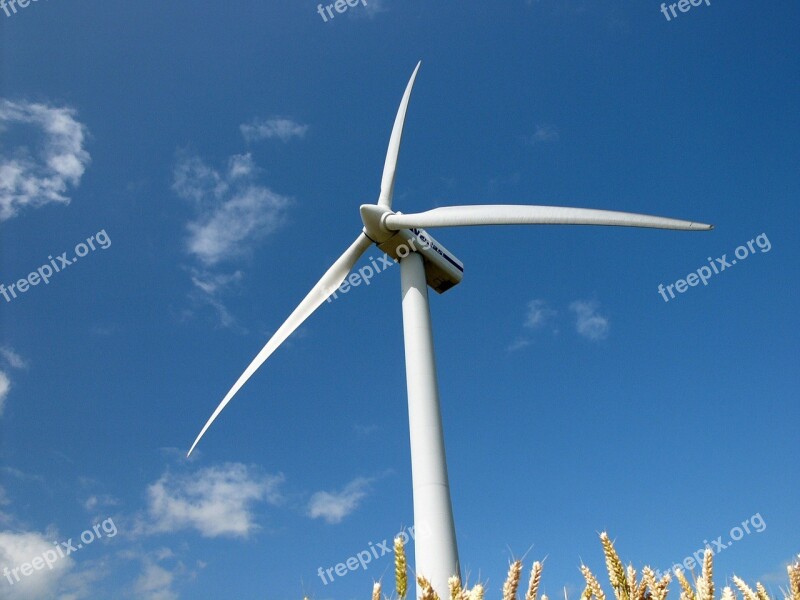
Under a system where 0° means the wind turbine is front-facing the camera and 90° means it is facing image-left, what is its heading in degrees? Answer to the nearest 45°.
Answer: approximately 45°
